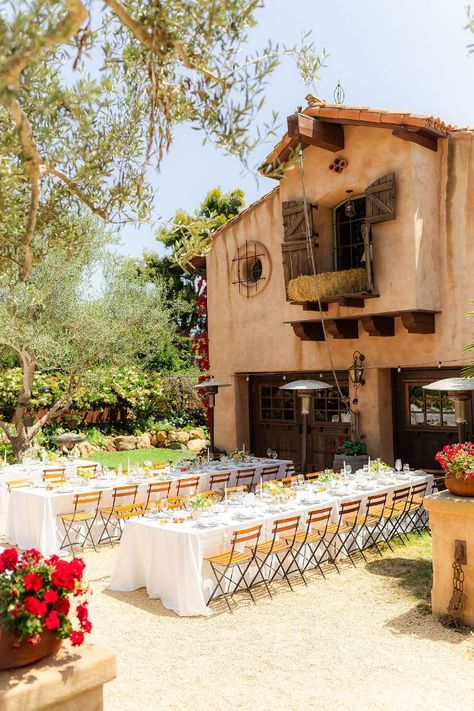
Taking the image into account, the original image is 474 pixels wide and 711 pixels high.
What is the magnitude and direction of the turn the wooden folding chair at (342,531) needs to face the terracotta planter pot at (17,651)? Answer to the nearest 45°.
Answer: approximately 135° to its left

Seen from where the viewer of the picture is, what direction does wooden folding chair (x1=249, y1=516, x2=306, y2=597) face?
facing away from the viewer and to the left of the viewer

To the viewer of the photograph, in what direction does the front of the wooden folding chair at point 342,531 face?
facing away from the viewer and to the left of the viewer

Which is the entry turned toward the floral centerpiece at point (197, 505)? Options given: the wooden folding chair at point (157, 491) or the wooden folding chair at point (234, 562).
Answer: the wooden folding chair at point (234, 562)

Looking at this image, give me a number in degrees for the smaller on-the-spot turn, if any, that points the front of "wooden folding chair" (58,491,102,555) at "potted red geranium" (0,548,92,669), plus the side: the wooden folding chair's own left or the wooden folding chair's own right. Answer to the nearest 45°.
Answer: approximately 135° to the wooden folding chair's own left

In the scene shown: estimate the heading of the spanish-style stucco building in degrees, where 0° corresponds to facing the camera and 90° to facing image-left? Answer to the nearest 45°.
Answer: approximately 45°

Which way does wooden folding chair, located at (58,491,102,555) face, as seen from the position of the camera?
facing away from the viewer and to the left of the viewer

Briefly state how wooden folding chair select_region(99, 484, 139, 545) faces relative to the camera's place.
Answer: facing away from the viewer and to the left of the viewer

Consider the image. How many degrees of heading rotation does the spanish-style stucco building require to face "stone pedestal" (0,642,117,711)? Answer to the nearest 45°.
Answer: approximately 45° to its left

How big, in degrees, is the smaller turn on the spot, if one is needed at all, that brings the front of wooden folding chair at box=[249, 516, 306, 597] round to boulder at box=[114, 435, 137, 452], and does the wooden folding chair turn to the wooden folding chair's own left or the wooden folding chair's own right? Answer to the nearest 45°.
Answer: approximately 45° to the wooden folding chair's own right
